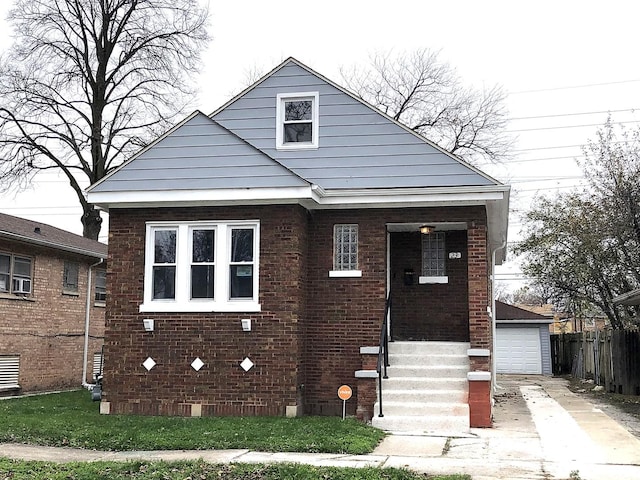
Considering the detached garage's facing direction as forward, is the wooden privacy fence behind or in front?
in front

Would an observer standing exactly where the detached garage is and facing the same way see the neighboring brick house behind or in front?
in front

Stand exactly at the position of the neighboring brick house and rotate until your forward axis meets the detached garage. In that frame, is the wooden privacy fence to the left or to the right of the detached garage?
right

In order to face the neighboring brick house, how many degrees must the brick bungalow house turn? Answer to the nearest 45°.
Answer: approximately 135° to its right

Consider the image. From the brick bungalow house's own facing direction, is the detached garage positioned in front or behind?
behind

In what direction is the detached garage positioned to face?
toward the camera

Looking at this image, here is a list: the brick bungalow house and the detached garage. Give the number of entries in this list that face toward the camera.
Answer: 2

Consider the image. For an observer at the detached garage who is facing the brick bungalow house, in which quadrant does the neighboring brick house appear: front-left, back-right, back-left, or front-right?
front-right

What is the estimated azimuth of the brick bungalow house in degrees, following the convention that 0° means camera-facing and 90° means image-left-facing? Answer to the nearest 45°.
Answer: approximately 0°

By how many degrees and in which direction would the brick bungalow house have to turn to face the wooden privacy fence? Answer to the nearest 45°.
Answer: approximately 135° to its left
